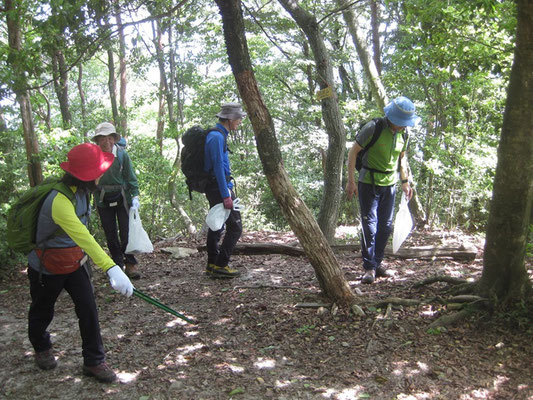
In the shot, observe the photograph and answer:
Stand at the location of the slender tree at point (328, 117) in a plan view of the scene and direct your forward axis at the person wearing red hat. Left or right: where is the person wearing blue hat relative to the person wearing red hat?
left

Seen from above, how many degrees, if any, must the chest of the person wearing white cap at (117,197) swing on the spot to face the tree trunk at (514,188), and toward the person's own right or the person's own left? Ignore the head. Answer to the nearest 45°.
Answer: approximately 45° to the person's own left

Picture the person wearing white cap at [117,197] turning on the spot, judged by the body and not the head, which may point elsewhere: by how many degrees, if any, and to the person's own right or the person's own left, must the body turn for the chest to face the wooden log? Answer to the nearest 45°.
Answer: approximately 90° to the person's own left

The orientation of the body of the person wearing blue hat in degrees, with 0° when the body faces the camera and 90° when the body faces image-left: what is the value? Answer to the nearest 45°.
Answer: approximately 315°

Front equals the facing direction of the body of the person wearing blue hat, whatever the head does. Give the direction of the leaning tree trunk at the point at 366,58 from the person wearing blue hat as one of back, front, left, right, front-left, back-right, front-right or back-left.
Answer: back-left

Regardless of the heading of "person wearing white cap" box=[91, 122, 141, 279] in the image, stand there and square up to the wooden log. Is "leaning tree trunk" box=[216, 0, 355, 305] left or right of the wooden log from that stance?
right
